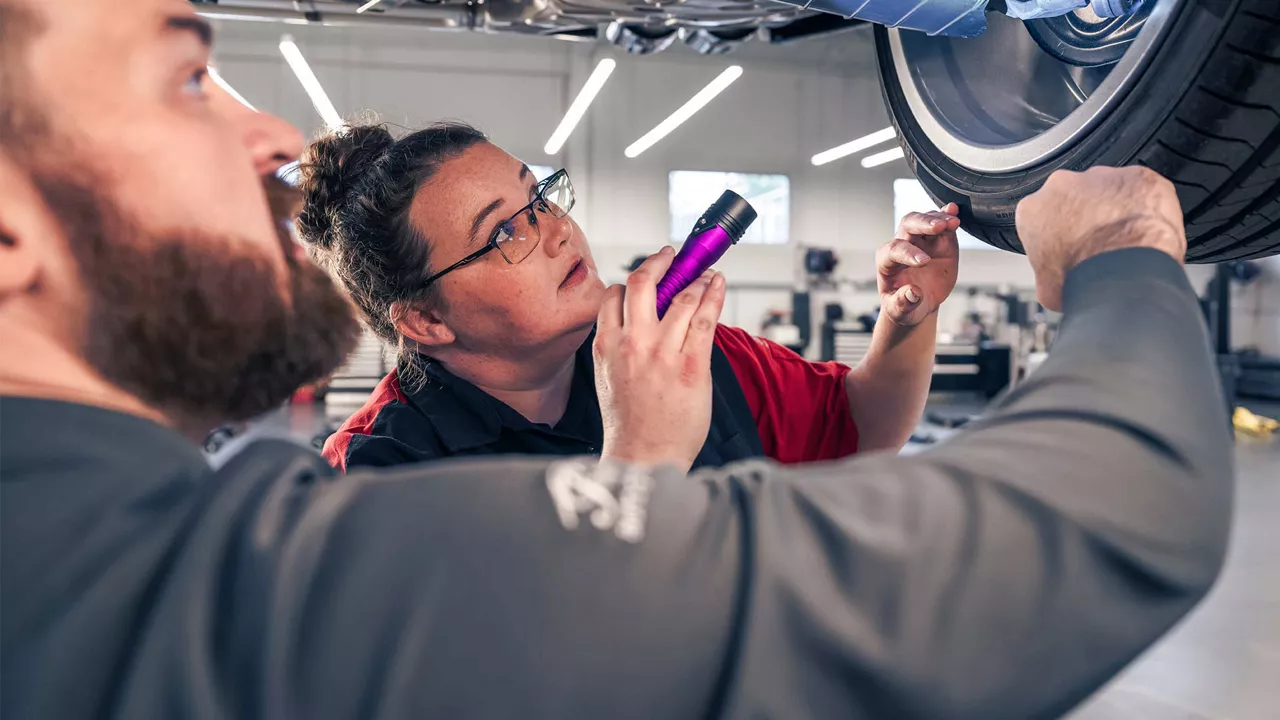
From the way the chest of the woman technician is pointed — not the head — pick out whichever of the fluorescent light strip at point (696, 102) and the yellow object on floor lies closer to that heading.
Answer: the yellow object on floor

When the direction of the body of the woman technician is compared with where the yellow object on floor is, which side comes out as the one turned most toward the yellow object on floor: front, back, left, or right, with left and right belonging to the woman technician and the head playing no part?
left

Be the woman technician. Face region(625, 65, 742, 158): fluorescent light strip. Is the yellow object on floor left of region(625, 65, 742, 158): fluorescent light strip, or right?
right

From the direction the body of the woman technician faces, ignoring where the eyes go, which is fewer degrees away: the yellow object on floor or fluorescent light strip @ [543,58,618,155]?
the yellow object on floor

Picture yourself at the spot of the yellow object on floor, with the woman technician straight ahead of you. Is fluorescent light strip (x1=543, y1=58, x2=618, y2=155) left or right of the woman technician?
right

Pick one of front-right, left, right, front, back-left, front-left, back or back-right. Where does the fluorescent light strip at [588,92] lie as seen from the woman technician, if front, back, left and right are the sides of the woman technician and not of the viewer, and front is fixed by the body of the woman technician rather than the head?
back-left

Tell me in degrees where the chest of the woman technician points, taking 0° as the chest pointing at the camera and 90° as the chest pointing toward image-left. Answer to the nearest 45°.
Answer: approximately 315°

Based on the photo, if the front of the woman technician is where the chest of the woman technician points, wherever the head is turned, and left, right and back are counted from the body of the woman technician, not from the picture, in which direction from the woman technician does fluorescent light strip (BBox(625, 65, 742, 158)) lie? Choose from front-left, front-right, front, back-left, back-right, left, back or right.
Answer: back-left
